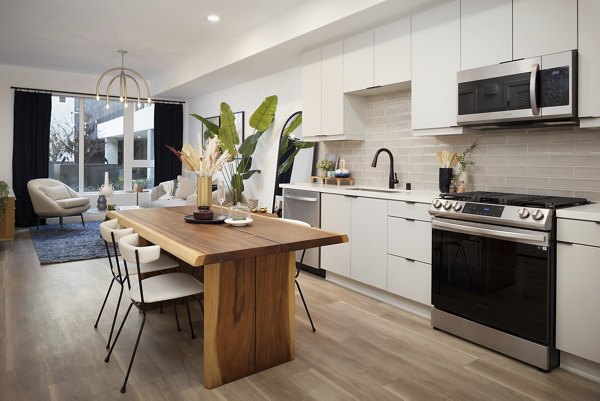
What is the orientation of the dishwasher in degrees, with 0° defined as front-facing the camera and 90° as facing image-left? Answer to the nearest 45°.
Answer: approximately 45°

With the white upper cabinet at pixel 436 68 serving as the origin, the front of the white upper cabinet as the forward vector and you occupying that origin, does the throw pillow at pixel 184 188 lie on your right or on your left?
on your right

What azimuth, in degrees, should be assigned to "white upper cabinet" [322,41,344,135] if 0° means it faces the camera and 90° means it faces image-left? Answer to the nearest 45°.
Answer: approximately 45°

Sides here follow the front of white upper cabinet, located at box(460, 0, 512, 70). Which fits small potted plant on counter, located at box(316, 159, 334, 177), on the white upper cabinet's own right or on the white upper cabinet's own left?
on the white upper cabinet's own right

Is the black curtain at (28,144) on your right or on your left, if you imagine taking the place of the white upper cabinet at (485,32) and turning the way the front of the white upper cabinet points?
on your right

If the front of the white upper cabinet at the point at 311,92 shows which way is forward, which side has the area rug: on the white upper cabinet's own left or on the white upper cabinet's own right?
on the white upper cabinet's own right

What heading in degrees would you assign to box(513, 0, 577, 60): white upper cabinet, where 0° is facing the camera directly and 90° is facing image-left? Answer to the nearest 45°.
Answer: approximately 45°

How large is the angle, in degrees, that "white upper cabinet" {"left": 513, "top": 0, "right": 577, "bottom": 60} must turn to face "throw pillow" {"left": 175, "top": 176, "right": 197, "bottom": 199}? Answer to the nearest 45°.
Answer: approximately 90° to its right
